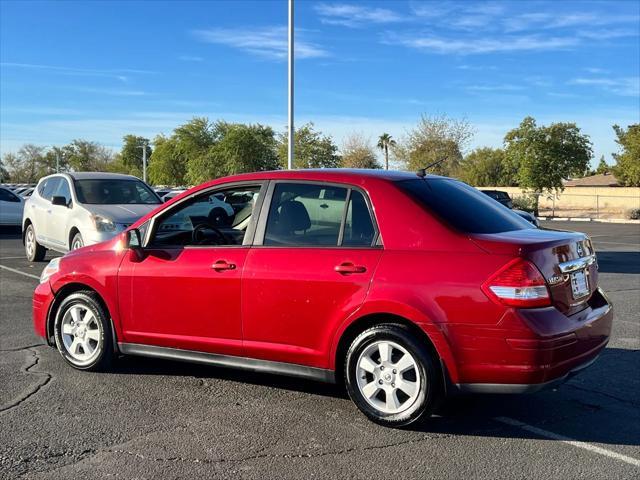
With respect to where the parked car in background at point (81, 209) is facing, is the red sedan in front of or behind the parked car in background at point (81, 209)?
in front

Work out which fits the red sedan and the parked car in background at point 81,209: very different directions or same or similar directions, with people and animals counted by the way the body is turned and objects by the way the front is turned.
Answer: very different directions

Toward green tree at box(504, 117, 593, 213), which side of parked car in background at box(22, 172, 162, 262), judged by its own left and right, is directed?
left

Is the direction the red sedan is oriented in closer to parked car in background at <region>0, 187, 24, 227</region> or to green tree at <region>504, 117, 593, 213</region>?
the parked car in background

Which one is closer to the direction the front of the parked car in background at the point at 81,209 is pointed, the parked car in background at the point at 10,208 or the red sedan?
the red sedan

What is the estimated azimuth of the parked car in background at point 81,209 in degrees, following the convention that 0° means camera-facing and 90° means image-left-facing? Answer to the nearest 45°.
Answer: approximately 315°

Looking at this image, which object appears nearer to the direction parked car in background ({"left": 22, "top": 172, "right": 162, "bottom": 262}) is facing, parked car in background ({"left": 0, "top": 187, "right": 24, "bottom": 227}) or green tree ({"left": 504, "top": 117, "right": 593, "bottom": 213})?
the green tree

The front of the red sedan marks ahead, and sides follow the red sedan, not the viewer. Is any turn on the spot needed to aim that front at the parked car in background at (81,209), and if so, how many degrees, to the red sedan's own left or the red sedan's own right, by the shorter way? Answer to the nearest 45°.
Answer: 0° — it already faces it

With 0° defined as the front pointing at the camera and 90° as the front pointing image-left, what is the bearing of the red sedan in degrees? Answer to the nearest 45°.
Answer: approximately 135°

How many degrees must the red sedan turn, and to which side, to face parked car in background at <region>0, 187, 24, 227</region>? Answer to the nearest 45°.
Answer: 0° — it already faces it

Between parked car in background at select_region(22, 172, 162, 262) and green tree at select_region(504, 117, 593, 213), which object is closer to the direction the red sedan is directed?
the parked car in background
